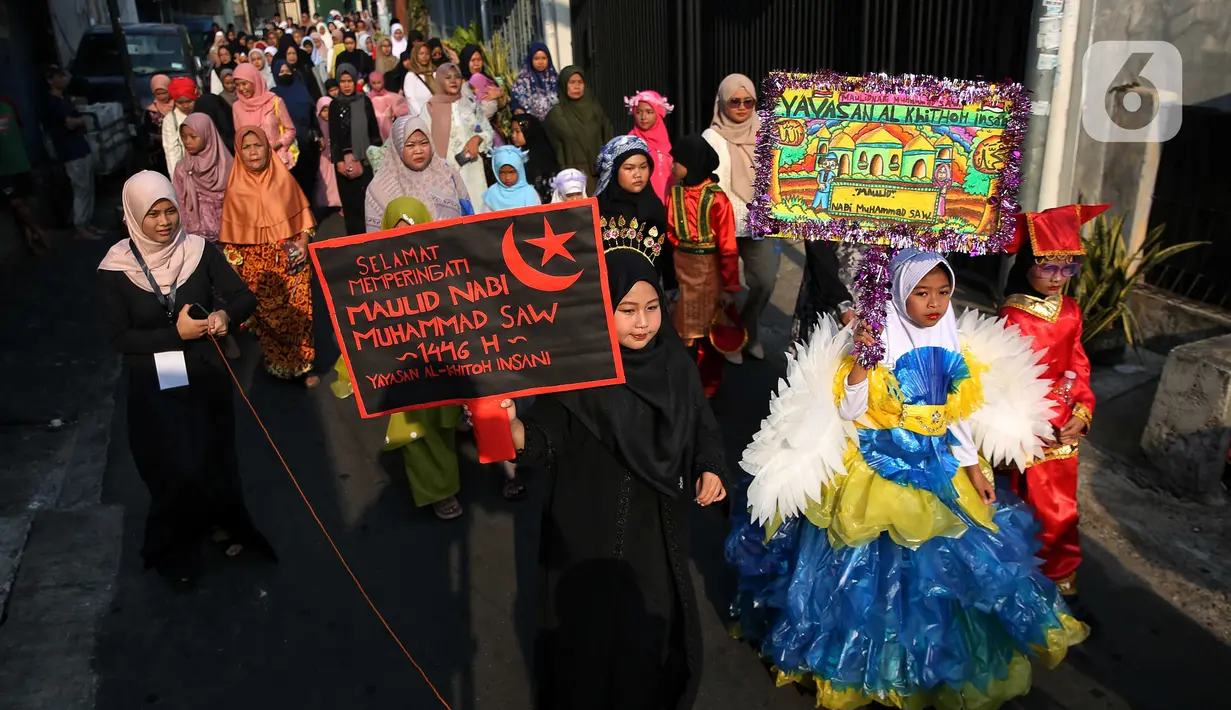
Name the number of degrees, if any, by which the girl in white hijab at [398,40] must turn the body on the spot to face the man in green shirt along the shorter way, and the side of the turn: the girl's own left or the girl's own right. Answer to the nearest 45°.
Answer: approximately 45° to the girl's own right

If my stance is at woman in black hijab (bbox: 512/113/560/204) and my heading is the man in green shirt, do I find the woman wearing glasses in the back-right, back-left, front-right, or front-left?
back-left

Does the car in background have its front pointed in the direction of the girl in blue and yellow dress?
yes

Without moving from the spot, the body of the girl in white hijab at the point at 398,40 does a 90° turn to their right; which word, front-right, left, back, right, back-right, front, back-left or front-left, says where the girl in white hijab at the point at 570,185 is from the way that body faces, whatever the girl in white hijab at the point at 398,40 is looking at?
left

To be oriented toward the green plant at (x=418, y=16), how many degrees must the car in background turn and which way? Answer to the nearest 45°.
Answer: approximately 135° to its left

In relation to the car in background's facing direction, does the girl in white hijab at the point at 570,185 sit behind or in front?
in front

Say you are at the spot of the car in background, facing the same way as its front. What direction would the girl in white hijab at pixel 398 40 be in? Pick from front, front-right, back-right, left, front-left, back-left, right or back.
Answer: left

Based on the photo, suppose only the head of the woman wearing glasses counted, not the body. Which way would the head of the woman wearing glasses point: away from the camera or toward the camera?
toward the camera

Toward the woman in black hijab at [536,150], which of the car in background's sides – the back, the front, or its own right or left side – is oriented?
front

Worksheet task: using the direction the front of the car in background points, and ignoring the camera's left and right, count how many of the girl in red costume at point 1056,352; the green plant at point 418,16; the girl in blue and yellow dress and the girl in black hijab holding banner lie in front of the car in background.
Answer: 3

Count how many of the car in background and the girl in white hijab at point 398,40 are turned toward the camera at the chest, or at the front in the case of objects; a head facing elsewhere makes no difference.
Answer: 2

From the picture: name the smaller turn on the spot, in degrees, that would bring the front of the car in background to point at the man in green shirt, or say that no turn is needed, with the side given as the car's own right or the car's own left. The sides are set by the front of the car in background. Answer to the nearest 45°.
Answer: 0° — it already faces them

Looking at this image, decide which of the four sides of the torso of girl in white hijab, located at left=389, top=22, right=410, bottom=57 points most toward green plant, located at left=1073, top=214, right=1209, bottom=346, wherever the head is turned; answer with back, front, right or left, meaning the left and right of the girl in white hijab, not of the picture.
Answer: front

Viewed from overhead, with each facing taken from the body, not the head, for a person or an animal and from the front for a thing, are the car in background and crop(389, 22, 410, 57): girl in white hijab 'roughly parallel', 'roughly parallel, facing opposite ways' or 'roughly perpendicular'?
roughly parallel

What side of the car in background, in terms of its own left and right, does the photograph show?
front

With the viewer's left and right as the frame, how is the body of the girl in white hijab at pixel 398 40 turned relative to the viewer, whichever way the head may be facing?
facing the viewer
